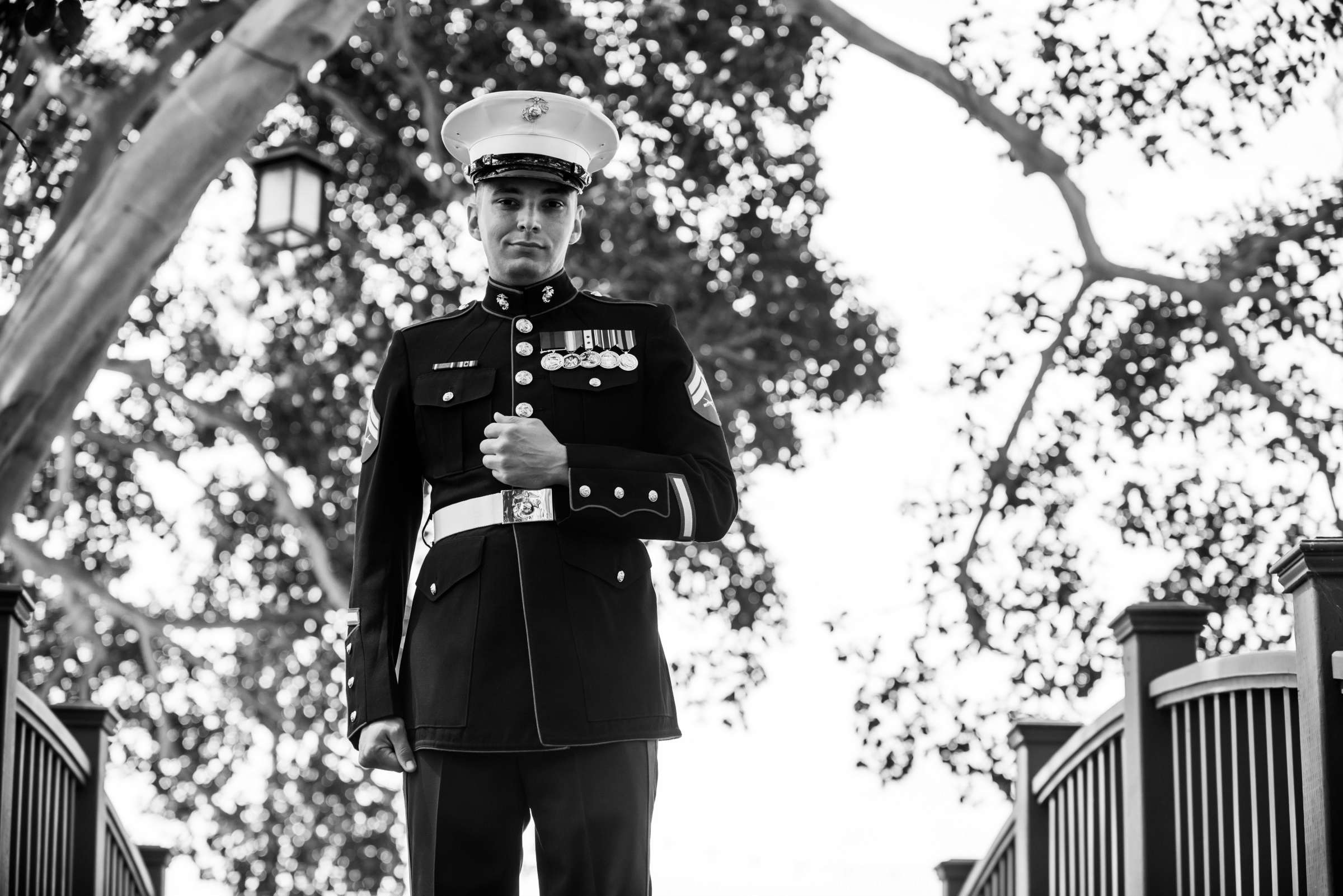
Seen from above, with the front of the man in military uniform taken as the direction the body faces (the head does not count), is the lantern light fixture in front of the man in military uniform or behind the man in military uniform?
behind

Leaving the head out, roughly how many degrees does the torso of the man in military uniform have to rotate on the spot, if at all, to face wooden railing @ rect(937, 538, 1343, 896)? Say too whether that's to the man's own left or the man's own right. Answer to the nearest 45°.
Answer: approximately 135° to the man's own left

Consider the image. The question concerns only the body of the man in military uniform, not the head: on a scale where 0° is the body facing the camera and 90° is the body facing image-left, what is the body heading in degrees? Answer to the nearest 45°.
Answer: approximately 0°
